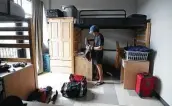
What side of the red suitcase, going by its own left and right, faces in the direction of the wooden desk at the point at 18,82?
right

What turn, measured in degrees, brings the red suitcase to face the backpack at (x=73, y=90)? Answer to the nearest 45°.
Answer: approximately 90° to its right

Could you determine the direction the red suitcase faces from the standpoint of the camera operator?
facing the viewer and to the right of the viewer

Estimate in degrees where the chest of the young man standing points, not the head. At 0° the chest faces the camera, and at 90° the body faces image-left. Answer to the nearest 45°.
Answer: approximately 90°

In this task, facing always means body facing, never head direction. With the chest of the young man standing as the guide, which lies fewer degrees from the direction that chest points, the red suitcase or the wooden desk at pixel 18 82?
the wooden desk

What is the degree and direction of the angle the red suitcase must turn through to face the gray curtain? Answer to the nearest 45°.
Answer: approximately 135° to its right

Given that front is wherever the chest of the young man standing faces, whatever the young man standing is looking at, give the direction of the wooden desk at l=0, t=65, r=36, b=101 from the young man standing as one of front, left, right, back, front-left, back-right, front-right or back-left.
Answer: front-left

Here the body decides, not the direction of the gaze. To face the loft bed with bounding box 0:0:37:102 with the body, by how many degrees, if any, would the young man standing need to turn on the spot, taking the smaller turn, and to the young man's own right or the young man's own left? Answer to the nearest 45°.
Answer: approximately 45° to the young man's own left

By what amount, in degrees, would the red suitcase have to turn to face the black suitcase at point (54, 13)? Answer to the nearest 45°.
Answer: approximately 135° to its right

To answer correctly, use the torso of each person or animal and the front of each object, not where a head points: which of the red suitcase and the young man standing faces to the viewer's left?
the young man standing

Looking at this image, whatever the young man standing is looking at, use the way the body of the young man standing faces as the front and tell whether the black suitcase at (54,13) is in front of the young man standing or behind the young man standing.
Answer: in front

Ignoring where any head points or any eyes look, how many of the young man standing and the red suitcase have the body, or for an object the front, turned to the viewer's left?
1
